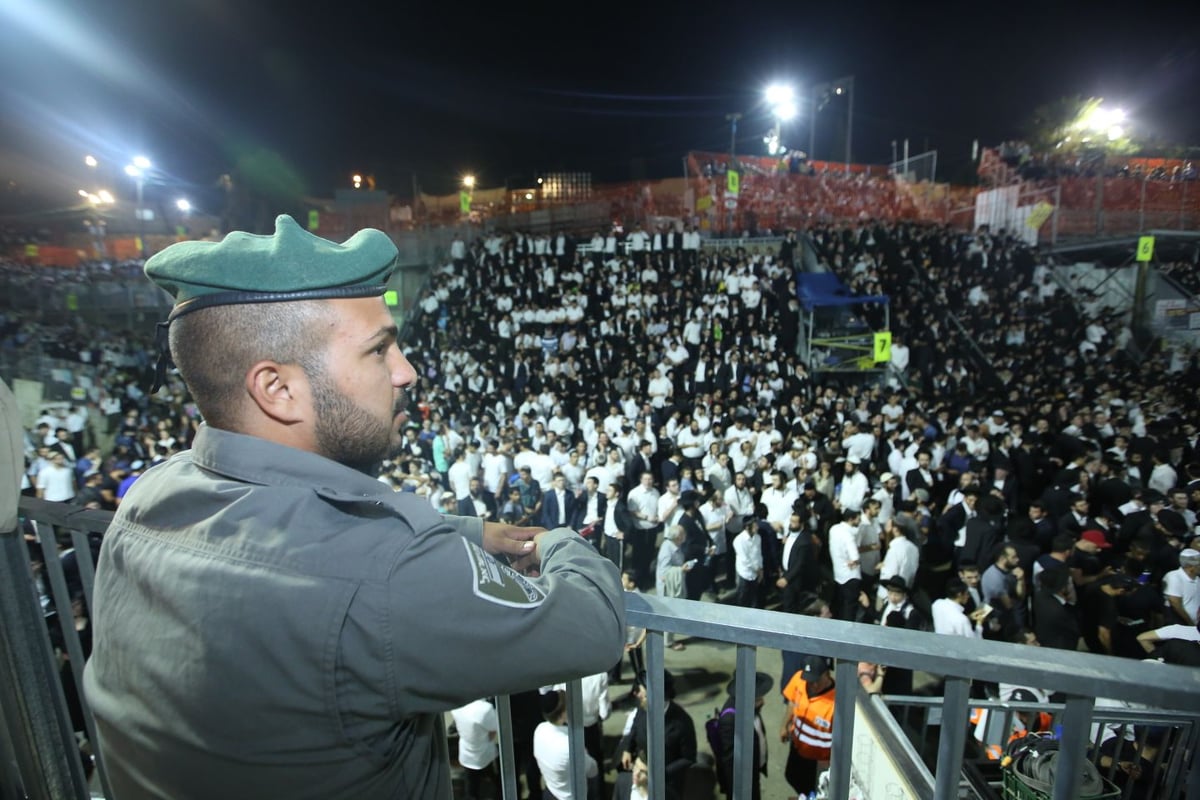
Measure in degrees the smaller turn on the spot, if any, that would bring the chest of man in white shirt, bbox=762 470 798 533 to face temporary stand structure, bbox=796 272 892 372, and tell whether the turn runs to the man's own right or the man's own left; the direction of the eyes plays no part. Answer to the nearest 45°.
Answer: approximately 135° to the man's own right

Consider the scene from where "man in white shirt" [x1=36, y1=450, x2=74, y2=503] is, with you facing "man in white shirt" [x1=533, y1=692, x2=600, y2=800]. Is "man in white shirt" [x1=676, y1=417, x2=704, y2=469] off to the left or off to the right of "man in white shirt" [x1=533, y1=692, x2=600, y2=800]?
left

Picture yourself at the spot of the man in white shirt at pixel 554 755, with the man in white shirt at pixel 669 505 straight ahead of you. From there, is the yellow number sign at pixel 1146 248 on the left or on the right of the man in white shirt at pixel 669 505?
right

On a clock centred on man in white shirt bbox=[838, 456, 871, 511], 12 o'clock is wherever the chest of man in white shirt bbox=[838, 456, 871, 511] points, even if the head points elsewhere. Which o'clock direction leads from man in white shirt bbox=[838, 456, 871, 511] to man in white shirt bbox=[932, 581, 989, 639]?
man in white shirt bbox=[932, 581, 989, 639] is roughly at 10 o'clock from man in white shirt bbox=[838, 456, 871, 511].

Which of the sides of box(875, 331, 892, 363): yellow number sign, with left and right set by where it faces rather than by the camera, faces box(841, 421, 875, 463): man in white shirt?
front

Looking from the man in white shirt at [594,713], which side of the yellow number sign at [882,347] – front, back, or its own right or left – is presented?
front

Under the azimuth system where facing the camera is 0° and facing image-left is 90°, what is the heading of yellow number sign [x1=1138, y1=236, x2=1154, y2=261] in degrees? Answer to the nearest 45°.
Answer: approximately 0°
